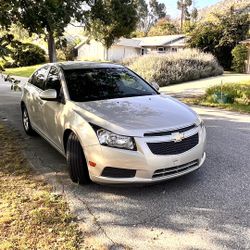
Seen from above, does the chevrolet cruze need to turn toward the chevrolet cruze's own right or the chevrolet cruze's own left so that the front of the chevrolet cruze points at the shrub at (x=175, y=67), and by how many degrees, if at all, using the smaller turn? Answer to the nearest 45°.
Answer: approximately 135° to the chevrolet cruze's own left

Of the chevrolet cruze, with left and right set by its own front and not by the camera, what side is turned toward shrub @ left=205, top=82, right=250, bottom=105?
left

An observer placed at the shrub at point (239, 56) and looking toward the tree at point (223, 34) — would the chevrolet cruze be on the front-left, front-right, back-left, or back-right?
back-left

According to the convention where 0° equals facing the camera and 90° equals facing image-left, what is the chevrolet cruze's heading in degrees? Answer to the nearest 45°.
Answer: approximately 315°

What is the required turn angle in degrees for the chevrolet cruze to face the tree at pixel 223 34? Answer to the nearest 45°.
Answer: approximately 135° to its left

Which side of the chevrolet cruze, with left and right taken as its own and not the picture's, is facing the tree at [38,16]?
back

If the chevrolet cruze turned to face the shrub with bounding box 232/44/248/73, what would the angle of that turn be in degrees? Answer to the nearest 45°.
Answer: approximately 90° to its left

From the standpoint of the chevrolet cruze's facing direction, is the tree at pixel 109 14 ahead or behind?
behind
